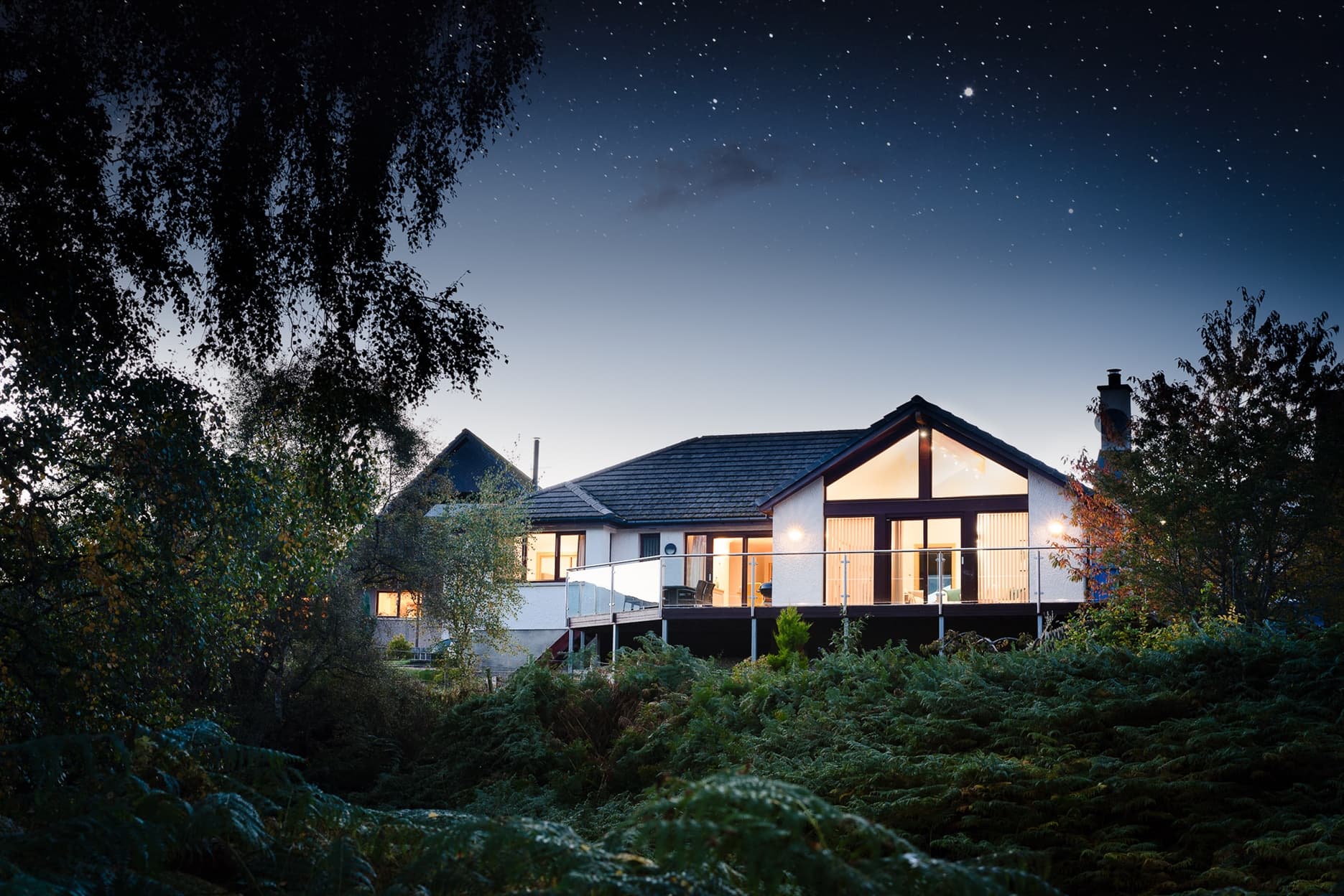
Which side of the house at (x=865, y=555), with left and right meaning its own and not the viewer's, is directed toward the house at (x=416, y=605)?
right

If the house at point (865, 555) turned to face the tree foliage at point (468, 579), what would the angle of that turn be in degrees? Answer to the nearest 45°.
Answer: approximately 45° to its right

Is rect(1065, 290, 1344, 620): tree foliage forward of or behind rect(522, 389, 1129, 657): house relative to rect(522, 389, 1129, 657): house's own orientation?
forward

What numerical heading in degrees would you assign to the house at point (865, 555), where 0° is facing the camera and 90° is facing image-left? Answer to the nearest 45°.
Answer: approximately 0°

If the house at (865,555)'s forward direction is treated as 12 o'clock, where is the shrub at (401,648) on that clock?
The shrub is roughly at 3 o'clock from the house.

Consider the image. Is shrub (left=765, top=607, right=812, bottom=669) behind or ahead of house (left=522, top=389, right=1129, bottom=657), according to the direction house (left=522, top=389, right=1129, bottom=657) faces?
ahead
